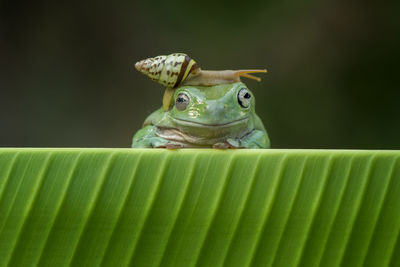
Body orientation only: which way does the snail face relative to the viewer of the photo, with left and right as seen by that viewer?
facing to the right of the viewer

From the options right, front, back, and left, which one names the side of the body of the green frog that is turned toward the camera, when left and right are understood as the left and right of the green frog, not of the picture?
front
